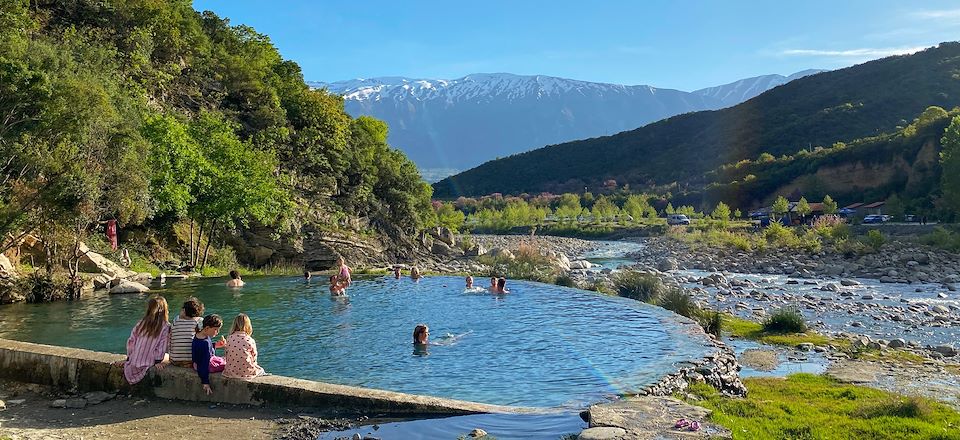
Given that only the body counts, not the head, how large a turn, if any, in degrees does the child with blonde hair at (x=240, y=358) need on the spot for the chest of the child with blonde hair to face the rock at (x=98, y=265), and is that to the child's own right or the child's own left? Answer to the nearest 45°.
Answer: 0° — they already face it

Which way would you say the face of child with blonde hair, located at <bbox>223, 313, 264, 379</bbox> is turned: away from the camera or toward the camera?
away from the camera

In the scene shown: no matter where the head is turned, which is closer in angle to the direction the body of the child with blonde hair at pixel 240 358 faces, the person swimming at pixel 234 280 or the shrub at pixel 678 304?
the person swimming

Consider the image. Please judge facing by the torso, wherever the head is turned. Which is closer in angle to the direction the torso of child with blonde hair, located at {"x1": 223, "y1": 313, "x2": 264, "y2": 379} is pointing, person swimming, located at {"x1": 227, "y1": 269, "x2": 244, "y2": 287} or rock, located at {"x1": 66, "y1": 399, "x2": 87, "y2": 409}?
the person swimming

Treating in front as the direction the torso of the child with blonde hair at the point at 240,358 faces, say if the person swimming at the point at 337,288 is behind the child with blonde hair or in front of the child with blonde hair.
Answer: in front

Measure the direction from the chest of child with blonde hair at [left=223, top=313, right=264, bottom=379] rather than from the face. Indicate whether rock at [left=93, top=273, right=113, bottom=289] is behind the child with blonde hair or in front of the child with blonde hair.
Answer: in front

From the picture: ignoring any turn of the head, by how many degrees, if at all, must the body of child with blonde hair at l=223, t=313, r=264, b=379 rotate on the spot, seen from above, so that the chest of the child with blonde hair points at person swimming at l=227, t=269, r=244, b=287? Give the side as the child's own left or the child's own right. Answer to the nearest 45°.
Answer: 0° — they already face them

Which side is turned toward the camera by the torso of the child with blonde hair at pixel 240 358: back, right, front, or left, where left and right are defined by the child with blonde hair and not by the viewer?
back

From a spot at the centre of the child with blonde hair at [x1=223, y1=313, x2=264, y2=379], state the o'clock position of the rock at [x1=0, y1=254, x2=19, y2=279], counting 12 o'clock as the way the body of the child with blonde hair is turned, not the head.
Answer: The rock is roughly at 11 o'clock from the child with blonde hair.

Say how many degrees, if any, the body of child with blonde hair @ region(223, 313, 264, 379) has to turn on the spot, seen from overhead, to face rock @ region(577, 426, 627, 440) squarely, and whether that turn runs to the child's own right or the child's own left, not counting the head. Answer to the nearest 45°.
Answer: approximately 135° to the child's own right

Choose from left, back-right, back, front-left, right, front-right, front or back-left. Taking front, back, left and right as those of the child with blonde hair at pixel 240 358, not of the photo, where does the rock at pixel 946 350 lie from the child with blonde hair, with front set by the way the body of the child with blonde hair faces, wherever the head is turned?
right

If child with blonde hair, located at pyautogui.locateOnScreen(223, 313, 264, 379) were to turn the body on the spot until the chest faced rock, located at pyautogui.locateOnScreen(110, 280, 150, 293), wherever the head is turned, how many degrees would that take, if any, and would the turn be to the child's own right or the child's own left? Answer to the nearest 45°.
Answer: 0° — they already face it
